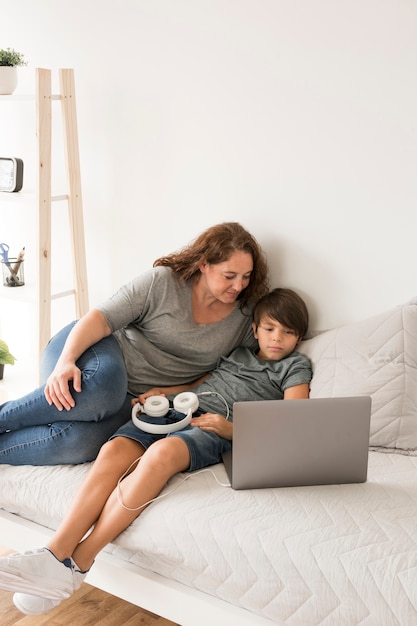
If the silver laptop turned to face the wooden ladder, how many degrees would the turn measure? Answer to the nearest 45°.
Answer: approximately 45° to its left

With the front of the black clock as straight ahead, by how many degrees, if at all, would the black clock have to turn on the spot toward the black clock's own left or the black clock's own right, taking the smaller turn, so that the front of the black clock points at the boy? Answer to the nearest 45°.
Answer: approximately 45° to the black clock's own left

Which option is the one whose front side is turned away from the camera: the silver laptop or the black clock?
the silver laptop

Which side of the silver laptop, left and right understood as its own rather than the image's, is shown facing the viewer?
back

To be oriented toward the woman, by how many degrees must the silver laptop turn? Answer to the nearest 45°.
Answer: approximately 45° to its left

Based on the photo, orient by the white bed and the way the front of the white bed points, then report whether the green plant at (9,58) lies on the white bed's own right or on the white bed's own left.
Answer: on the white bed's own right

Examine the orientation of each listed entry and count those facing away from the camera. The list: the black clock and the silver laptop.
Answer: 1

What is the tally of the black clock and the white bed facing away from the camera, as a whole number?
0

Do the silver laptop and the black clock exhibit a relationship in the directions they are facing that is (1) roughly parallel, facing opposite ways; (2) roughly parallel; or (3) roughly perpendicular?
roughly parallel, facing opposite ways

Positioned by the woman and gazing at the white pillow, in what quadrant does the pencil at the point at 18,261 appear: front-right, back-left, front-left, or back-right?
back-left

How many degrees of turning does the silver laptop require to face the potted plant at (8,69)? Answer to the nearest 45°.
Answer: approximately 45° to its left
